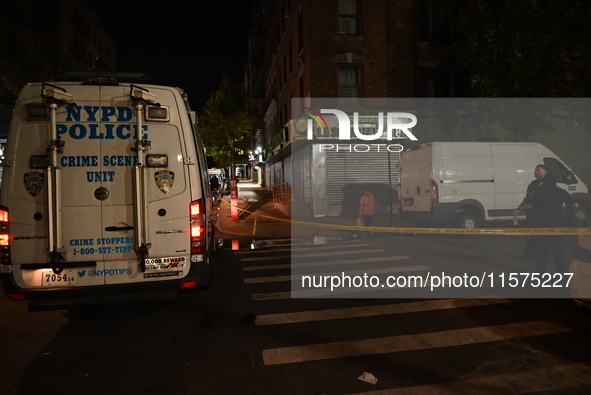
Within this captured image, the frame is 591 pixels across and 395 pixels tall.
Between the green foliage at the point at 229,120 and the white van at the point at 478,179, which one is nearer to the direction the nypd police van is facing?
the green foliage

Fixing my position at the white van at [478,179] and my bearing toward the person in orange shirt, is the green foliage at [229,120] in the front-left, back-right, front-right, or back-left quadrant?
front-right

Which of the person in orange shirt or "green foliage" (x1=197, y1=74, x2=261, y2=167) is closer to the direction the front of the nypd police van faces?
the green foliage

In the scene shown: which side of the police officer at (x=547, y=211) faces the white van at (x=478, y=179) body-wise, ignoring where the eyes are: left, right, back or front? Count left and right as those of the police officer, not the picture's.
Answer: front

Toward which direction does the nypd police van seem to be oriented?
away from the camera

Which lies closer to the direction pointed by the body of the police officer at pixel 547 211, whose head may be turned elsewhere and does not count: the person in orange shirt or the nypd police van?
the person in orange shirt

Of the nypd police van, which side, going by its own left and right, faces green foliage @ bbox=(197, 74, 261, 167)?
front

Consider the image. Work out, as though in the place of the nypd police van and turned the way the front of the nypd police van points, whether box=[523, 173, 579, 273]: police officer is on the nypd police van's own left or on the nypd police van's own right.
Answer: on the nypd police van's own right

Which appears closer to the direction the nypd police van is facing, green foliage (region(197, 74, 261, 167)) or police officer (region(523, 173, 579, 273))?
the green foliage

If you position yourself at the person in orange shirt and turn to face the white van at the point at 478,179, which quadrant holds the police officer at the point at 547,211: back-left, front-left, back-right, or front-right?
front-right

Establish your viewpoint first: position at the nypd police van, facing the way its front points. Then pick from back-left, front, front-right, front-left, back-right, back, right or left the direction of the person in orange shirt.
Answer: front-right

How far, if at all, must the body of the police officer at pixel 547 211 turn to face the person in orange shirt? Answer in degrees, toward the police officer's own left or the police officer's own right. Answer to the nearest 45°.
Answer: approximately 45° to the police officer's own left

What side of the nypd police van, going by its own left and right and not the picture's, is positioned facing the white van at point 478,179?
right
